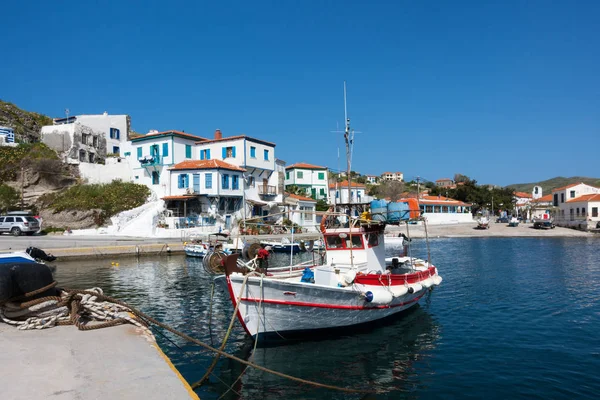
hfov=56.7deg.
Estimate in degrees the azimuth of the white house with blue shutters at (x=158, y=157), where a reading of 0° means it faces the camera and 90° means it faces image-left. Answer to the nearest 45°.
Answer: approximately 45°

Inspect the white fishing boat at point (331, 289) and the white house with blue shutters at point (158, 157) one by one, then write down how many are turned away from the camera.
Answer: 0

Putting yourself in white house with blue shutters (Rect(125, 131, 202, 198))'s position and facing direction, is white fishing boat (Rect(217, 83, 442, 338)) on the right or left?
on its left

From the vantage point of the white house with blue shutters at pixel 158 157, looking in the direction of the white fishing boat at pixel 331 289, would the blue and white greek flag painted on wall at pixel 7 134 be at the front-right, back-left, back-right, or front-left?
back-right

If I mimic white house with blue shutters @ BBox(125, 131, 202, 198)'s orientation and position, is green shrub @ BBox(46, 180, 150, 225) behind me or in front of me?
in front

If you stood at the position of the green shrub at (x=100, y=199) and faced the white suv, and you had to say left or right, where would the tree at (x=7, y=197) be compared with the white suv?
right

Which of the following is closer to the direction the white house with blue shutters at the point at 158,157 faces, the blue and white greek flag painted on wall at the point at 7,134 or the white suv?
the white suv
